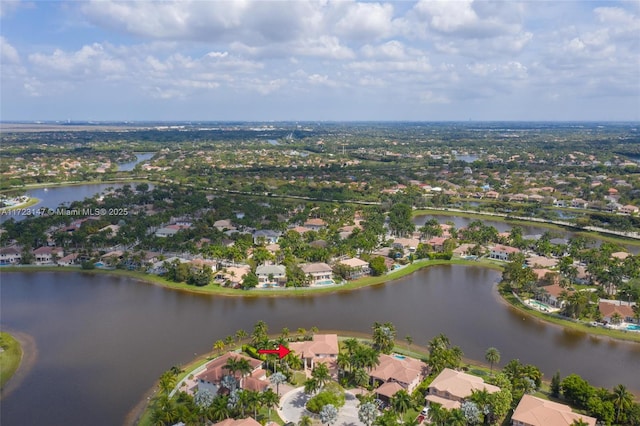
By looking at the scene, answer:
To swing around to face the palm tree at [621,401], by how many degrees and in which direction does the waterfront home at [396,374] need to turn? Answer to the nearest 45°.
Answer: approximately 135° to its left

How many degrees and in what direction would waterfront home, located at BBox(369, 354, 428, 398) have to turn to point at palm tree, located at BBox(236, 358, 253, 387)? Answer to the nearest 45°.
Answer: approximately 45° to its right

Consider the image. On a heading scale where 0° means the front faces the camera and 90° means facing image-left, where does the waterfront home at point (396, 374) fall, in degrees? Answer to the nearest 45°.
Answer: approximately 45°

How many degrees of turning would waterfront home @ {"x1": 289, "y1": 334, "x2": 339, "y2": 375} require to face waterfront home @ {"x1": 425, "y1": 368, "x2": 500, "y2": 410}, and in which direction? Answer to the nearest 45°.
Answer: approximately 45° to its left

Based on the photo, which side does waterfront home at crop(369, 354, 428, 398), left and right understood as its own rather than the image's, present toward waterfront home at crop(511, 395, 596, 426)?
left

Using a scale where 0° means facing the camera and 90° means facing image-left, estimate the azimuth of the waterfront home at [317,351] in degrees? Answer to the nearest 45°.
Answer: approximately 0°

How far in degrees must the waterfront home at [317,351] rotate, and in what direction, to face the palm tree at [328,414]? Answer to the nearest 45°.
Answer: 0° — it already faces it
